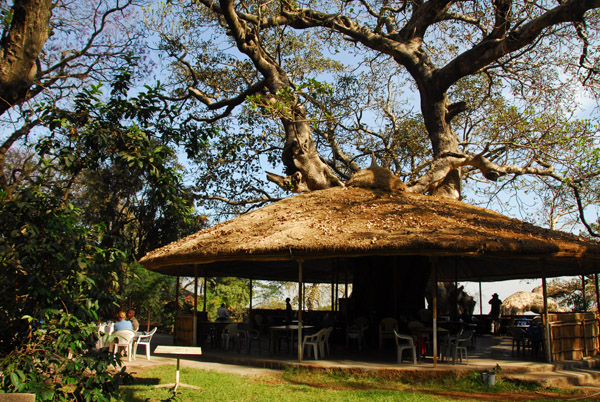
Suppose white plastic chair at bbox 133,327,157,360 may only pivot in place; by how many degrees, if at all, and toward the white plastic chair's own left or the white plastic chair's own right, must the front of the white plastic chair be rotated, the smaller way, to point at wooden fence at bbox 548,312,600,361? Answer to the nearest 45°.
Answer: approximately 180°

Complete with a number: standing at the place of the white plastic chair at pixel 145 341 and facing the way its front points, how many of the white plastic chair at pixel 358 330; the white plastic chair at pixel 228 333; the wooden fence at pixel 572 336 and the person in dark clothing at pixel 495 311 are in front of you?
0

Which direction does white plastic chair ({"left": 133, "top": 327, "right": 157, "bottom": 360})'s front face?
to the viewer's left

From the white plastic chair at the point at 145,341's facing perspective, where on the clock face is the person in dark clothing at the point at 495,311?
The person in dark clothing is roughly at 5 o'clock from the white plastic chair.

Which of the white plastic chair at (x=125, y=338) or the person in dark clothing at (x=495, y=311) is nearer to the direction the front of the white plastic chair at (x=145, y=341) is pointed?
the white plastic chair

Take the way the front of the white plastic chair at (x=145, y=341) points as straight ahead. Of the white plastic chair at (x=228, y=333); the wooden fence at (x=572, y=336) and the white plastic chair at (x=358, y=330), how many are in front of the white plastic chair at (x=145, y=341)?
0

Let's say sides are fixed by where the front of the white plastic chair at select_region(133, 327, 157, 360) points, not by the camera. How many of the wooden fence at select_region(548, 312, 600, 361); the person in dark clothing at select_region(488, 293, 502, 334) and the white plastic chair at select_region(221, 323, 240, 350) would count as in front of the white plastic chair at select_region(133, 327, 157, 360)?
0

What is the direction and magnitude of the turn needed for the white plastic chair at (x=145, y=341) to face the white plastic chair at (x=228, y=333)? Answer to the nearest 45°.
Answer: approximately 135° to its right

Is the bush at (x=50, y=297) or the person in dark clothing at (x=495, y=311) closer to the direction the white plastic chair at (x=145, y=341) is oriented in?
the bush

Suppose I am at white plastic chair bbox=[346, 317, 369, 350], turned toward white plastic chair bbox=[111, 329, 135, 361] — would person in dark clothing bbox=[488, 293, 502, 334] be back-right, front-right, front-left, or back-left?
back-right

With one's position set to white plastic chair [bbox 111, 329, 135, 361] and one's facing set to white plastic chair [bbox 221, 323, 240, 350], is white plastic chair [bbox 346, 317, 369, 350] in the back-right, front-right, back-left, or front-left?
front-right

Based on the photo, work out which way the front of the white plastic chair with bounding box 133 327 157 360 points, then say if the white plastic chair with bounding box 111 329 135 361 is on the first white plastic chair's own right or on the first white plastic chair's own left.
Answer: on the first white plastic chair's own left

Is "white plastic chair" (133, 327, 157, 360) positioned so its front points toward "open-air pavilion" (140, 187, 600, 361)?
no

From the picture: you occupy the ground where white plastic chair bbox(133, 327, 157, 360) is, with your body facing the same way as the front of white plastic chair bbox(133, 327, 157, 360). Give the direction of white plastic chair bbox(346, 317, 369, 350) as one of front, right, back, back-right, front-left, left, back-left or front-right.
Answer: back
